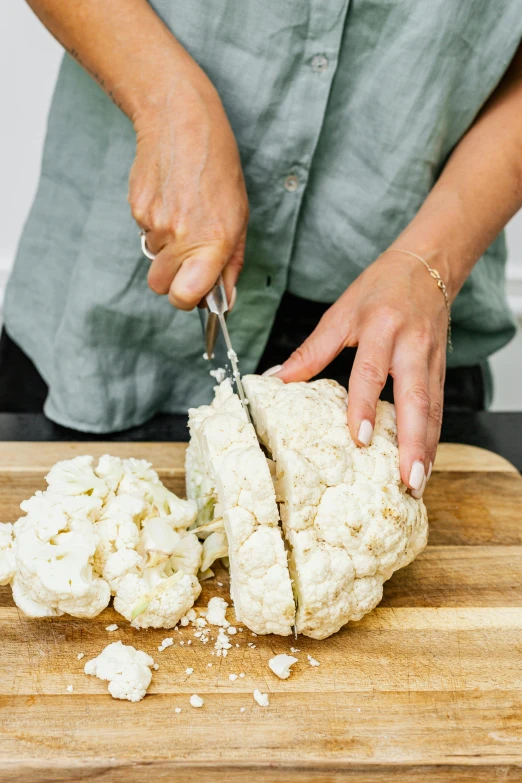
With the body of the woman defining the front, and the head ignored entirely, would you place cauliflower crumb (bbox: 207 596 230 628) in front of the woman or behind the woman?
in front

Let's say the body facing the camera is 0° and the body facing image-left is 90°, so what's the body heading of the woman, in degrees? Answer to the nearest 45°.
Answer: approximately 0°

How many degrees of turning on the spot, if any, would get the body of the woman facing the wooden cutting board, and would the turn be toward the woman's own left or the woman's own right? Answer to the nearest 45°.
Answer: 0° — they already face it

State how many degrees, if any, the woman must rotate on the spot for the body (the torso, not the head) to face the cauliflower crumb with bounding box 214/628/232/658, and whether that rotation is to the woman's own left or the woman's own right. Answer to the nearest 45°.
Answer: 0° — they already face it

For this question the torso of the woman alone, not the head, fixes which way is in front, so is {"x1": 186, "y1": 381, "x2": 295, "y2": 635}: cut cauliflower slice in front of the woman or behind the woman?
in front

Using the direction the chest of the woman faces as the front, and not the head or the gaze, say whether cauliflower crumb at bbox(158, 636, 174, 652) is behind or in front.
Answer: in front
